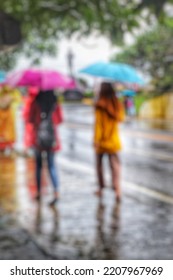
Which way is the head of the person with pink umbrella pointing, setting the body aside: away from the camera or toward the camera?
away from the camera

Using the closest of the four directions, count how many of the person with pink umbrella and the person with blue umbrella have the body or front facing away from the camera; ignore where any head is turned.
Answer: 2

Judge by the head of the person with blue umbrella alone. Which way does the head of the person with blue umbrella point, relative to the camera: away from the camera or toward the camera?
away from the camera

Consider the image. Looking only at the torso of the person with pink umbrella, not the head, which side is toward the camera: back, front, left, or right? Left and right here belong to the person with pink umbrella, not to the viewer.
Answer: back

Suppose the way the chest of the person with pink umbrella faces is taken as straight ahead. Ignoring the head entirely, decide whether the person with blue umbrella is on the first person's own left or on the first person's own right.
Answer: on the first person's own right

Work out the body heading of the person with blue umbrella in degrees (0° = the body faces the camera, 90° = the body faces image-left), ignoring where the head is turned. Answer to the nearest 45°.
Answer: approximately 180°

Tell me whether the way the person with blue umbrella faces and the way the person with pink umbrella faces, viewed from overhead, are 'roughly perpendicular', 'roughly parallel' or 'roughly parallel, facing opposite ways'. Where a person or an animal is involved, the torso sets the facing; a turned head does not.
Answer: roughly parallel

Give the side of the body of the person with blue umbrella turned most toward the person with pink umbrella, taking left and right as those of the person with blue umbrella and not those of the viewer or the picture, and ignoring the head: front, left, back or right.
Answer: left
